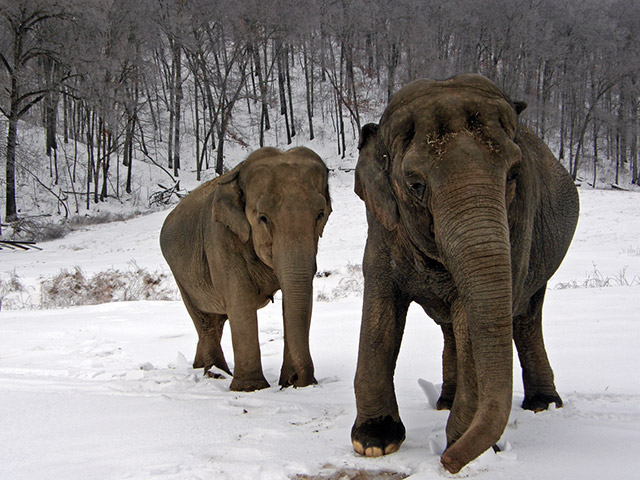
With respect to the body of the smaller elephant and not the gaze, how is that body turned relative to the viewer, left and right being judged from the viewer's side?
facing the viewer and to the right of the viewer
